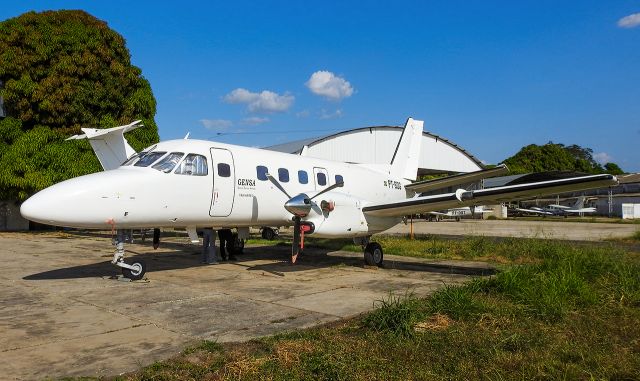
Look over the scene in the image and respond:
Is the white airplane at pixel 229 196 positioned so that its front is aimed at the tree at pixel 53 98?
no

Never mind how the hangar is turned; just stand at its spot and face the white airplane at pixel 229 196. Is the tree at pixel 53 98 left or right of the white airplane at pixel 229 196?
right

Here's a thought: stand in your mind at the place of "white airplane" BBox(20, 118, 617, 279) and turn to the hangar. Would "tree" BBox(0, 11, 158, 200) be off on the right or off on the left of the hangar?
left

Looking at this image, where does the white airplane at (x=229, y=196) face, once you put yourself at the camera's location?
facing the viewer and to the left of the viewer

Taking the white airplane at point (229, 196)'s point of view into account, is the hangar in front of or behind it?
behind
